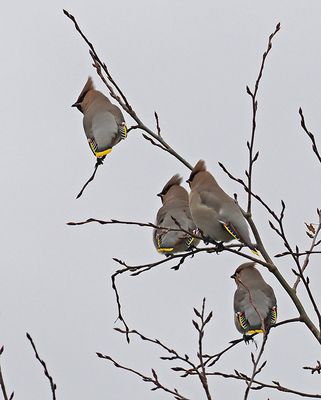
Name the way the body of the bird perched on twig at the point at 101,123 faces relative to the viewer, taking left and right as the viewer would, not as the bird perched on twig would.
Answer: facing away from the viewer and to the left of the viewer

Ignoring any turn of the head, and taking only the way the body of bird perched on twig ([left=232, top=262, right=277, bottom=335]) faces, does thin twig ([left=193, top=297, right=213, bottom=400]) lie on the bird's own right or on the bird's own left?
on the bird's own left

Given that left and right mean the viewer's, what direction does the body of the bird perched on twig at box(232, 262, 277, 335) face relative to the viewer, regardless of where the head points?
facing away from the viewer and to the left of the viewer

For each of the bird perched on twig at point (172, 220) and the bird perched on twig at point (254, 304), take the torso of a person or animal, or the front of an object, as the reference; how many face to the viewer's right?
0

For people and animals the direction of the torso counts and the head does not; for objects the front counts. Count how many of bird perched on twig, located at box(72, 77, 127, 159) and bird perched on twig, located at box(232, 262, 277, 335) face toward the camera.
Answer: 0
